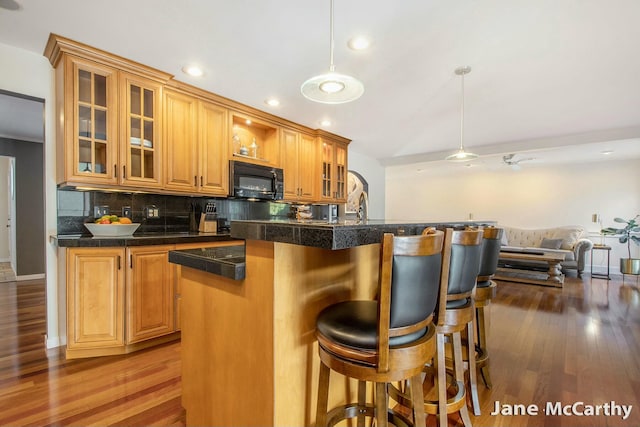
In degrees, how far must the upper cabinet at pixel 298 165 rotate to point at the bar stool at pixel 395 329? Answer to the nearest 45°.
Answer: approximately 45° to its right

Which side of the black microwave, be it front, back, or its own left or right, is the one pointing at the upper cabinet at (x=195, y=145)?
right

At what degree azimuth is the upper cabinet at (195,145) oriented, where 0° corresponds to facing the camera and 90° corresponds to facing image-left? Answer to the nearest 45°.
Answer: approximately 315°

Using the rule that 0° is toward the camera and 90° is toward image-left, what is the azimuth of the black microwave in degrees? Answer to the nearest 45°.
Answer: approximately 315°

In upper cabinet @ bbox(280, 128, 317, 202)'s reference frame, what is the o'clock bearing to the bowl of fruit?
The bowl of fruit is roughly at 3 o'clock from the upper cabinet.

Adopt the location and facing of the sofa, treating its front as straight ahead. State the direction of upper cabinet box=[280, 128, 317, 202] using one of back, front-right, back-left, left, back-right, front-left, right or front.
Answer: front-right

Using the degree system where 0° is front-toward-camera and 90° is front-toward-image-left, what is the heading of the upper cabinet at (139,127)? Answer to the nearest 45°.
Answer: approximately 315°

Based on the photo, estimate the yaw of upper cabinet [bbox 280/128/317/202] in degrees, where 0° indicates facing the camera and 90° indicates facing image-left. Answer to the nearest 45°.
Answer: approximately 315°

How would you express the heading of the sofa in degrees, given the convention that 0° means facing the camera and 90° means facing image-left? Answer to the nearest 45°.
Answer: approximately 0°
